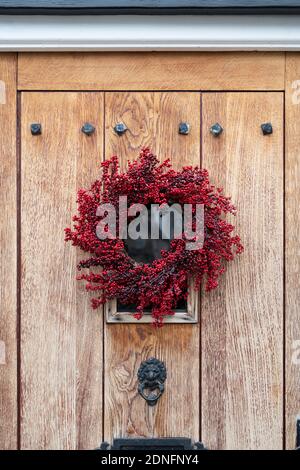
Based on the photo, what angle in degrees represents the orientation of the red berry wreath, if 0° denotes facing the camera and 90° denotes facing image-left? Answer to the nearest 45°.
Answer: approximately 0°
